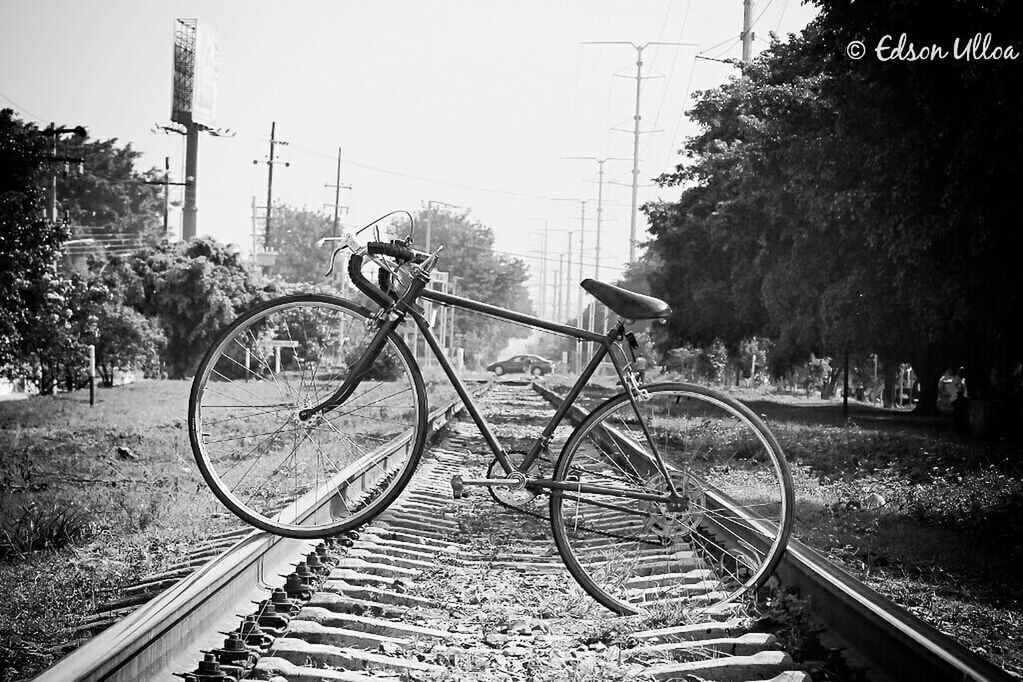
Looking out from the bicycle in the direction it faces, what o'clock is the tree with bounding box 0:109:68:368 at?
The tree is roughly at 2 o'clock from the bicycle.

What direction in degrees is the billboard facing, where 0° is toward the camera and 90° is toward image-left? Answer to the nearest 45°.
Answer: approximately 315°

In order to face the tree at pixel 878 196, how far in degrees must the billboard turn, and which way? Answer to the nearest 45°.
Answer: approximately 45° to its right

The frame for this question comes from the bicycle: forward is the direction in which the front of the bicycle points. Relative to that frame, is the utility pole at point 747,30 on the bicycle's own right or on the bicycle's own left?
on the bicycle's own right

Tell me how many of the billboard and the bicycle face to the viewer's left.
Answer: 1

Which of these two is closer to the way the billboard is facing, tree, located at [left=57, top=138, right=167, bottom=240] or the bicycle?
the bicycle

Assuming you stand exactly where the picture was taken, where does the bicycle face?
facing to the left of the viewer
